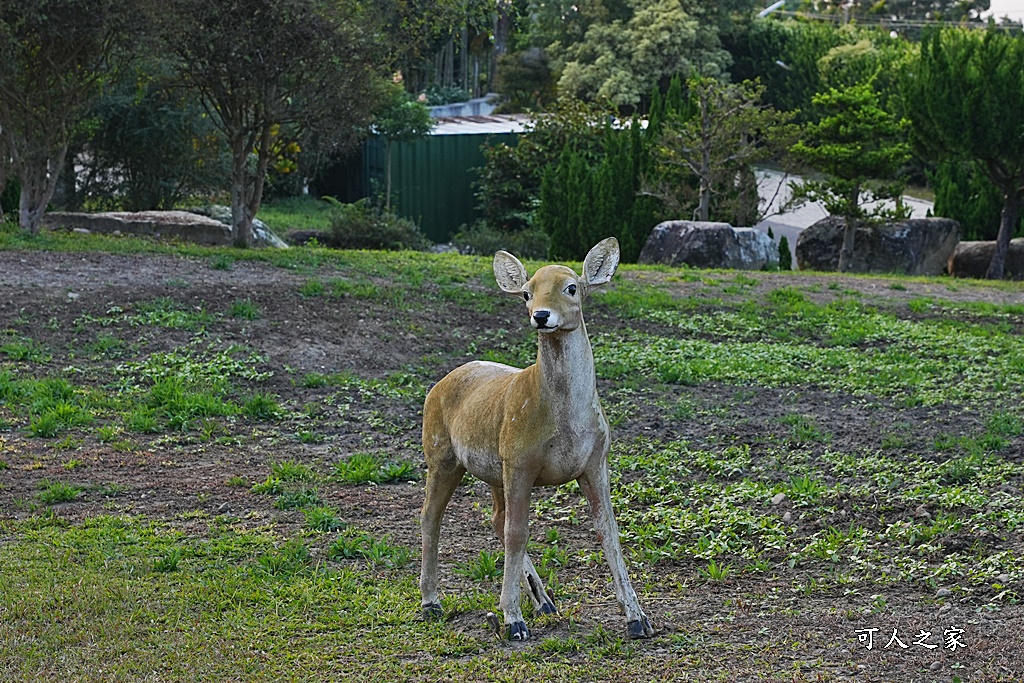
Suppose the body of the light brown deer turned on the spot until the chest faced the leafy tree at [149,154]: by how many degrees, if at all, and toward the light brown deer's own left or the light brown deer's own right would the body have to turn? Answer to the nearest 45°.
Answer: approximately 135° to the light brown deer's own left

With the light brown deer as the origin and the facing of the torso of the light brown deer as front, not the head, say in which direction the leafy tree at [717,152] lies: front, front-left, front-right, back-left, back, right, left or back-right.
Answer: back-left

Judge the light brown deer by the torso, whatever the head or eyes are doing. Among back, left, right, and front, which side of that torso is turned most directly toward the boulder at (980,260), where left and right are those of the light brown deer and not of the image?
left

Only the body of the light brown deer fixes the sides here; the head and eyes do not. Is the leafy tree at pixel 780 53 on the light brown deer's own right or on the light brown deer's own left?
on the light brown deer's own left

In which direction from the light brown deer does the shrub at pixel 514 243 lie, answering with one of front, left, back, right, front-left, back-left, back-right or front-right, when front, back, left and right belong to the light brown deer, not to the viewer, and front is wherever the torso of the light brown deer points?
back-left

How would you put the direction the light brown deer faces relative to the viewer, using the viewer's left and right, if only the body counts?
facing the viewer and to the right of the viewer

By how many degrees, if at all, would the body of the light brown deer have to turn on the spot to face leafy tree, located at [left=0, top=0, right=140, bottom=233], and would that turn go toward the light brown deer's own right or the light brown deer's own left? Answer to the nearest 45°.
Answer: approximately 180°

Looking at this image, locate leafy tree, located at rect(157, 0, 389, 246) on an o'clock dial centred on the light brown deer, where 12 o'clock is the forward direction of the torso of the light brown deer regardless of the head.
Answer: The leafy tree is roughly at 7 o'clock from the light brown deer.

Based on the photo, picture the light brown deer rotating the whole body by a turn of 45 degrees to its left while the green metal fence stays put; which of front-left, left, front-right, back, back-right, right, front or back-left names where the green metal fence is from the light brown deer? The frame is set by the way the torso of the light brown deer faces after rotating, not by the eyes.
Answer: left

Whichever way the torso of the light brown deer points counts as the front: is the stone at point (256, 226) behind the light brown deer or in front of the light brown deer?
behind

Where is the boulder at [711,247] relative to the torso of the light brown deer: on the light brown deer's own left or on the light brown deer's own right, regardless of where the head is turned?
on the light brown deer's own left

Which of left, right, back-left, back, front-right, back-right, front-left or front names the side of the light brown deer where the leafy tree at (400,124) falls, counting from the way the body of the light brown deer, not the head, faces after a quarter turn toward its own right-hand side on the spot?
back-right

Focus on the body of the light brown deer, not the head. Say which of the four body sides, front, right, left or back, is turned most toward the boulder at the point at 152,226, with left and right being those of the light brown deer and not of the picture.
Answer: back
